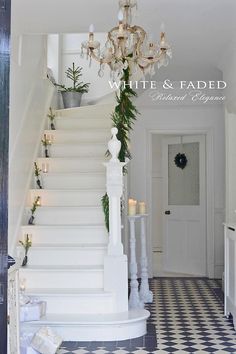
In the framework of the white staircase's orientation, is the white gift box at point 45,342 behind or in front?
in front

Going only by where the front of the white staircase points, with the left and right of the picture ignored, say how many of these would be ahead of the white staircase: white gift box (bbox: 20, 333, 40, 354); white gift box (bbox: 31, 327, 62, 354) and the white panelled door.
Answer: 2

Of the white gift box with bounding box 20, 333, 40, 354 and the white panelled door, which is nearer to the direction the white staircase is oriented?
the white gift box

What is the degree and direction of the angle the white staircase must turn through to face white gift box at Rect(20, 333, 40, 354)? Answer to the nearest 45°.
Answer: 0° — it already faces it

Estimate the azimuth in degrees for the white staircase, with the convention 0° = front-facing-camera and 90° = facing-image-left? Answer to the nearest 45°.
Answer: approximately 0°
